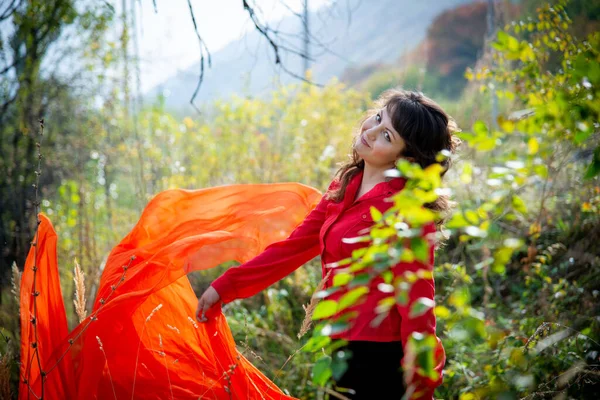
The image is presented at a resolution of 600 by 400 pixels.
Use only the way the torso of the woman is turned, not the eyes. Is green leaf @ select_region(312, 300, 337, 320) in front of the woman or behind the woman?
in front

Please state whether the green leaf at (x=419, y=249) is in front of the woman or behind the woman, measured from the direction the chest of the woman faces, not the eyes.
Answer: in front

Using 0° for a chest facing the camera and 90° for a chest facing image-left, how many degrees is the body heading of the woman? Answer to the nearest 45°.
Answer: approximately 45°

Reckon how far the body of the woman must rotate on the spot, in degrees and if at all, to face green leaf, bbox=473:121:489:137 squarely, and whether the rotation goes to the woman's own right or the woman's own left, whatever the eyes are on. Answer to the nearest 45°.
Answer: approximately 45° to the woman's own left

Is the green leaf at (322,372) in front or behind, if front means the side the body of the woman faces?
in front

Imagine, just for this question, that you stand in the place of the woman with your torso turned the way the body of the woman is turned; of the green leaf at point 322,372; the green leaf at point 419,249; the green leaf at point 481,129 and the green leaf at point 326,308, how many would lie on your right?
0

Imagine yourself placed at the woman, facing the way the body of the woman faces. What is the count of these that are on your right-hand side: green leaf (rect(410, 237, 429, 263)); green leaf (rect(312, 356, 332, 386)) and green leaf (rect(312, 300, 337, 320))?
0
